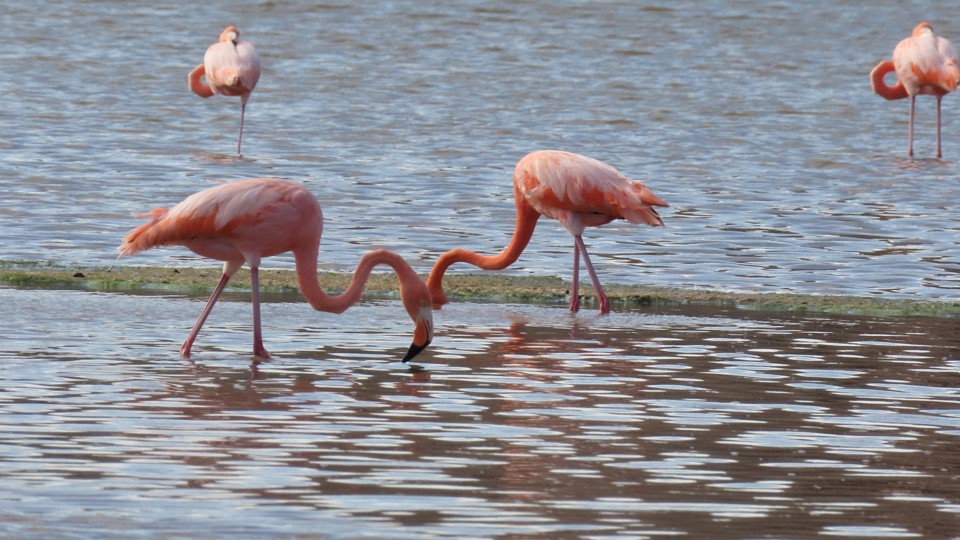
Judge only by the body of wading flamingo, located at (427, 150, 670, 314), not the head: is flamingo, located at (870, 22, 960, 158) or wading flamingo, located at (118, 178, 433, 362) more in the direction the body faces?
the wading flamingo

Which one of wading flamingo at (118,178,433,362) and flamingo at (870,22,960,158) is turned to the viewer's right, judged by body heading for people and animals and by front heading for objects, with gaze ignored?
the wading flamingo

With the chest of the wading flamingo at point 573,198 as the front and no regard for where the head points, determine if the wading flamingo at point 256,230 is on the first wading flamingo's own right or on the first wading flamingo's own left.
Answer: on the first wading flamingo's own left

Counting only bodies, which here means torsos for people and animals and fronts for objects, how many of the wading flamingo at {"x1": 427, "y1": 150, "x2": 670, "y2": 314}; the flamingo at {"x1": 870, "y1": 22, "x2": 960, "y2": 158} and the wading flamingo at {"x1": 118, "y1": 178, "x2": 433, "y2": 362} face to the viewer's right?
1

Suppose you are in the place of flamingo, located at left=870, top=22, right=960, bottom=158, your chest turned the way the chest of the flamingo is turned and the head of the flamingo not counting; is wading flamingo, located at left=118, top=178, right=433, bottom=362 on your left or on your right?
on your left

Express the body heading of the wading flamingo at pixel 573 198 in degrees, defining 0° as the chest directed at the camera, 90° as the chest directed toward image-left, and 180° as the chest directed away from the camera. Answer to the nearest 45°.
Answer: approximately 90°

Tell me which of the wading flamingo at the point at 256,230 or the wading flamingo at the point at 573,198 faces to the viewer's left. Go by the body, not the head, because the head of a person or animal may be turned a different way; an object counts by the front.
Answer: the wading flamingo at the point at 573,198

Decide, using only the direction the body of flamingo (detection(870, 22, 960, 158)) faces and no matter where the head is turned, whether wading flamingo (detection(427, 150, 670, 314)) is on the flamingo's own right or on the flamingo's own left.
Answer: on the flamingo's own left

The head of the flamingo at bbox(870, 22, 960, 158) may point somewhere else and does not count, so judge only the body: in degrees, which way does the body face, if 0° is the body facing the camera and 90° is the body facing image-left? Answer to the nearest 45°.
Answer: approximately 135°

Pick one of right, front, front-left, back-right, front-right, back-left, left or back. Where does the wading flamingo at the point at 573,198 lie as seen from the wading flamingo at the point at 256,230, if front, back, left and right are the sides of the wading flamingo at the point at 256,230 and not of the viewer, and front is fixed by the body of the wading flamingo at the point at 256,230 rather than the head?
front-left

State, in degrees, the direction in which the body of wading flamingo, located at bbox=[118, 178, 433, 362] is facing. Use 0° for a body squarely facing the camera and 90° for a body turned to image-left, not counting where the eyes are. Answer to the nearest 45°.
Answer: approximately 270°

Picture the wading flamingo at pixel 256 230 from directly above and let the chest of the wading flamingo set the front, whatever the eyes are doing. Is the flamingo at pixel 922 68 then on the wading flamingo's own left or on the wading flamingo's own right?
on the wading flamingo's own left

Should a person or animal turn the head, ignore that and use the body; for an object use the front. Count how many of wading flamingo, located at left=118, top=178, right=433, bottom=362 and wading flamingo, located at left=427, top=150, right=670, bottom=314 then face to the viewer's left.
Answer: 1
